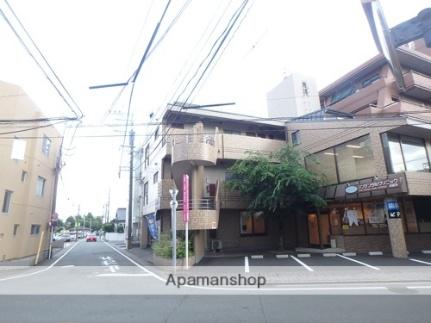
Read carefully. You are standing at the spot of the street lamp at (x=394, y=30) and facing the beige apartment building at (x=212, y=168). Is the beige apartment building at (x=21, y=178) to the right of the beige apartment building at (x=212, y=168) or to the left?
left

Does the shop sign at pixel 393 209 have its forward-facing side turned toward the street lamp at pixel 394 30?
yes

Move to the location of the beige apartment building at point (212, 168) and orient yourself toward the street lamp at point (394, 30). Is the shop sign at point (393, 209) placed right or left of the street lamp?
left

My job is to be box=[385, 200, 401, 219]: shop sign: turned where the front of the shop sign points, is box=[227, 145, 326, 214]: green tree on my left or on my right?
on my right

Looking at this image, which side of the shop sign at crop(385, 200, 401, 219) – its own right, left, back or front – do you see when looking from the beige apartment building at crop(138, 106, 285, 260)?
right

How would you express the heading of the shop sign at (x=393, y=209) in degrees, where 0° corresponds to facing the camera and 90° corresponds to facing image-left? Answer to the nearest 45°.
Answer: approximately 0°

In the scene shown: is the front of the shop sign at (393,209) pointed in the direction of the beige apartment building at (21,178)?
no

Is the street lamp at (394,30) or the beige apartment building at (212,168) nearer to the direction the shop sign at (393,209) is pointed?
the street lamp
